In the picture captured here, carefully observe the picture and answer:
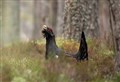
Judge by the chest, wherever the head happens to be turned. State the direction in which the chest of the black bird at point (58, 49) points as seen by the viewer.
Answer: to the viewer's left

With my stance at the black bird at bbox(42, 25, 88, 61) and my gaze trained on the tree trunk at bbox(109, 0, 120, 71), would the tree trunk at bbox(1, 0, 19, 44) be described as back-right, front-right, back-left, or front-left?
back-left

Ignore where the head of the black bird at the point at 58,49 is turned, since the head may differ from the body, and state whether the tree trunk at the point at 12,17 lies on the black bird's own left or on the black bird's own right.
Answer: on the black bird's own right

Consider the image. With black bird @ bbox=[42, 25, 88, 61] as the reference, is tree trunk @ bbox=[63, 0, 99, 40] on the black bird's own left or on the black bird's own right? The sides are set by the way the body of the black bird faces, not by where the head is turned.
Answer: on the black bird's own right

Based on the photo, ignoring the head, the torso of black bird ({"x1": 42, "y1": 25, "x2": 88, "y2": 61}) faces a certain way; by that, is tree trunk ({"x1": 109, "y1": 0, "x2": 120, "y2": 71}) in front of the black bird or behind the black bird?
behind
